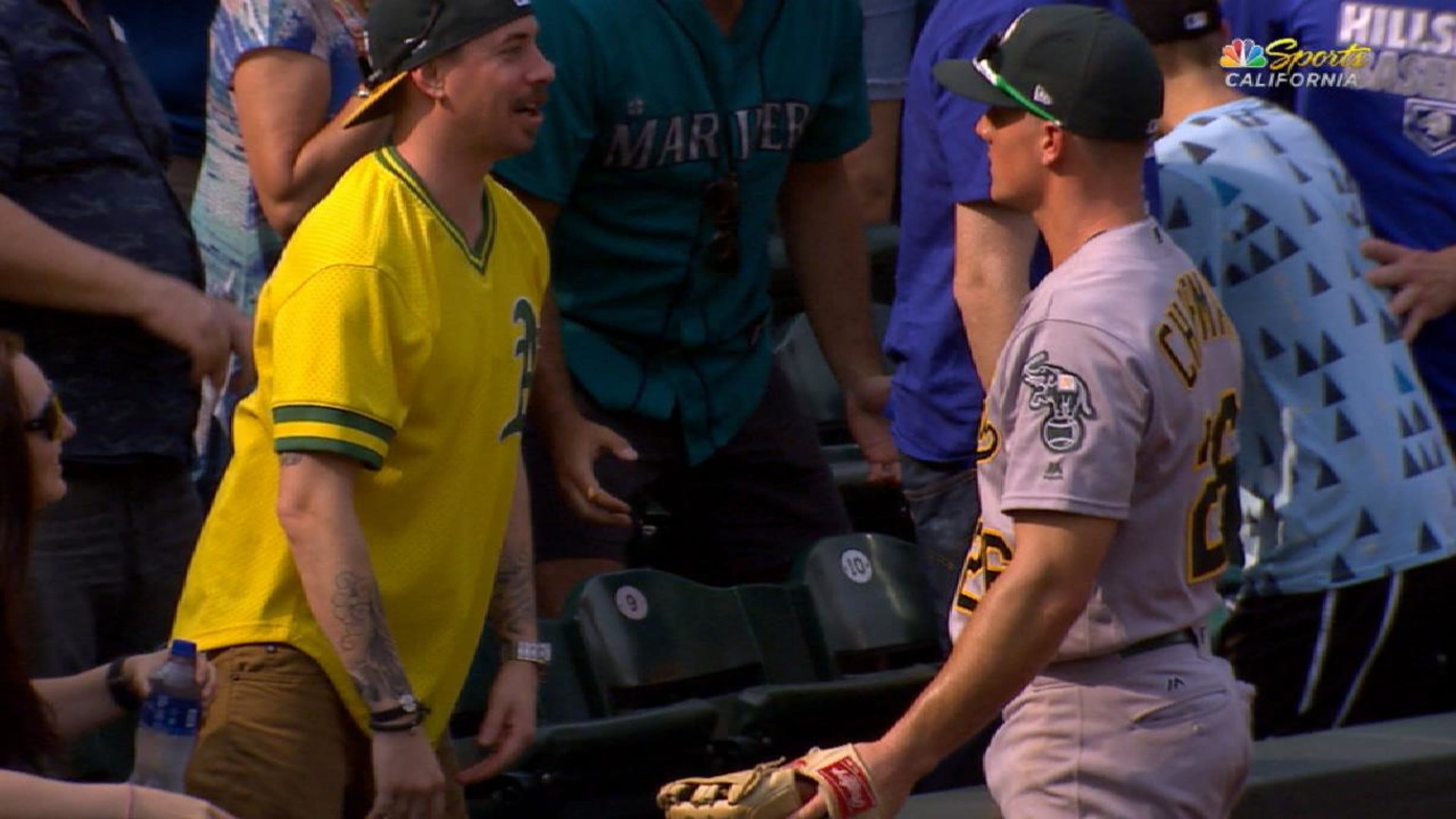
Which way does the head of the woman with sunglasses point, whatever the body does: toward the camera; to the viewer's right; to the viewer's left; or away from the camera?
to the viewer's right

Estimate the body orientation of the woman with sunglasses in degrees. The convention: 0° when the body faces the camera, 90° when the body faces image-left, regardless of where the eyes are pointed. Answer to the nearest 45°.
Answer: approximately 270°

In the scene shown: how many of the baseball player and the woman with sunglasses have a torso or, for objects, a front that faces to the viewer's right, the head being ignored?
1

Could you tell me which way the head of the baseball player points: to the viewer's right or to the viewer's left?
to the viewer's left

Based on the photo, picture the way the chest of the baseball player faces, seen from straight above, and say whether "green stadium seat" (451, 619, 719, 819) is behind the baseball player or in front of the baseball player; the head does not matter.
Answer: in front

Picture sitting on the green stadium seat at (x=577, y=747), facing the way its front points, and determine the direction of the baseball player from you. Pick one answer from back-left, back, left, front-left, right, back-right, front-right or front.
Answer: front

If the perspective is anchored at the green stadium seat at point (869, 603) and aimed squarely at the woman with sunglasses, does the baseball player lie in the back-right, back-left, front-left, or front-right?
front-left

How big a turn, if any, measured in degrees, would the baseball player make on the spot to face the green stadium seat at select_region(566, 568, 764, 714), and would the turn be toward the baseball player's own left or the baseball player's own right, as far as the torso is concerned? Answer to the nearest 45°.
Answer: approximately 45° to the baseball player's own right

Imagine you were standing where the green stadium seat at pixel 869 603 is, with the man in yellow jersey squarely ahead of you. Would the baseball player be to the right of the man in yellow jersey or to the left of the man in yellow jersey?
left

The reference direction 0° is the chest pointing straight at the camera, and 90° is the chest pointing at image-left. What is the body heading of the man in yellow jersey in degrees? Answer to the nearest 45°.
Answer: approximately 315°

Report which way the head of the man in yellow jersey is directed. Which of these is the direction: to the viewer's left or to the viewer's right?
to the viewer's right

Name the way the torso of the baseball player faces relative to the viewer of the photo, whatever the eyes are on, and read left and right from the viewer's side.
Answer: facing to the left of the viewer

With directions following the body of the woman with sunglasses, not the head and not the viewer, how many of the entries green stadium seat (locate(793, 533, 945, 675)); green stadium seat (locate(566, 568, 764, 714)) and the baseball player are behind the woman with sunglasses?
0
